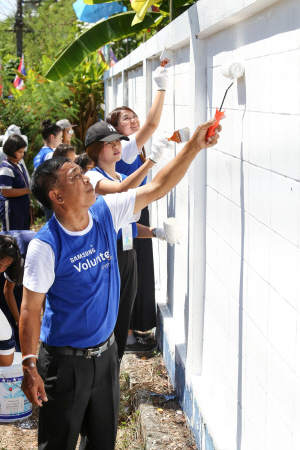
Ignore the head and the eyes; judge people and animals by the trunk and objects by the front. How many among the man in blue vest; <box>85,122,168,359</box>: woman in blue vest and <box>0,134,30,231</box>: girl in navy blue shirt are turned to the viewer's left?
0

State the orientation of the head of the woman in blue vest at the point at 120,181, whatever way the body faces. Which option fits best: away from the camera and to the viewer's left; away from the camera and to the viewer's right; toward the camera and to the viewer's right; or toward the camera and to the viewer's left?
toward the camera and to the viewer's right

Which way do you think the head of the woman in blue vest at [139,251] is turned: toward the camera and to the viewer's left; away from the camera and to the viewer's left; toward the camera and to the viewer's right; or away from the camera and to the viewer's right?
toward the camera and to the viewer's right

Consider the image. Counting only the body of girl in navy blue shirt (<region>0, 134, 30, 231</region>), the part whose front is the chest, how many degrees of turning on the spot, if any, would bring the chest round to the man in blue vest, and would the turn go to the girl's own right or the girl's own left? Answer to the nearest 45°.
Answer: approximately 45° to the girl's own right

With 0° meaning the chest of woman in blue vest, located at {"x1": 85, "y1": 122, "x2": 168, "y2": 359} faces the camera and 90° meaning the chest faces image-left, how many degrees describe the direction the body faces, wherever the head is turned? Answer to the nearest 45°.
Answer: approximately 315°

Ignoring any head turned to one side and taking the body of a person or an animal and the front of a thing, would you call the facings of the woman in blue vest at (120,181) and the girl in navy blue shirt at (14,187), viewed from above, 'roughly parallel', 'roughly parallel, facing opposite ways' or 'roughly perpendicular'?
roughly parallel

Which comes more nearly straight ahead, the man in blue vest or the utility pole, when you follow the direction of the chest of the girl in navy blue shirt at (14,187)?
the man in blue vest

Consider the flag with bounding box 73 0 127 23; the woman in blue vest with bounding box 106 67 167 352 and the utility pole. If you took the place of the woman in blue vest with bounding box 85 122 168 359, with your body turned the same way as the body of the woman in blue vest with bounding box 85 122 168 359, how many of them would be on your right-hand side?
0

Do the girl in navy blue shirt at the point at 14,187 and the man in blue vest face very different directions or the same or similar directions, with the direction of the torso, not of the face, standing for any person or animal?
same or similar directions

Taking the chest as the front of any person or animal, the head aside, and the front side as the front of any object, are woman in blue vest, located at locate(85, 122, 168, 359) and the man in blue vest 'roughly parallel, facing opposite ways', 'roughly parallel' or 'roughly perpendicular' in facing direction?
roughly parallel

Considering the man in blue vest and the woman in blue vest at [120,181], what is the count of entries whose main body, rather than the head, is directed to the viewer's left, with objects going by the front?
0

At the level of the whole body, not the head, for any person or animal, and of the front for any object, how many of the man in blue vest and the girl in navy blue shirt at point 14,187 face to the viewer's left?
0

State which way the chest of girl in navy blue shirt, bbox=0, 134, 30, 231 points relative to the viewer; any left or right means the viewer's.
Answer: facing the viewer and to the right of the viewer

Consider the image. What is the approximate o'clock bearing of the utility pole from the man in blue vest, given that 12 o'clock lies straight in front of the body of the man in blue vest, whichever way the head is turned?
The utility pole is roughly at 7 o'clock from the man in blue vest.
